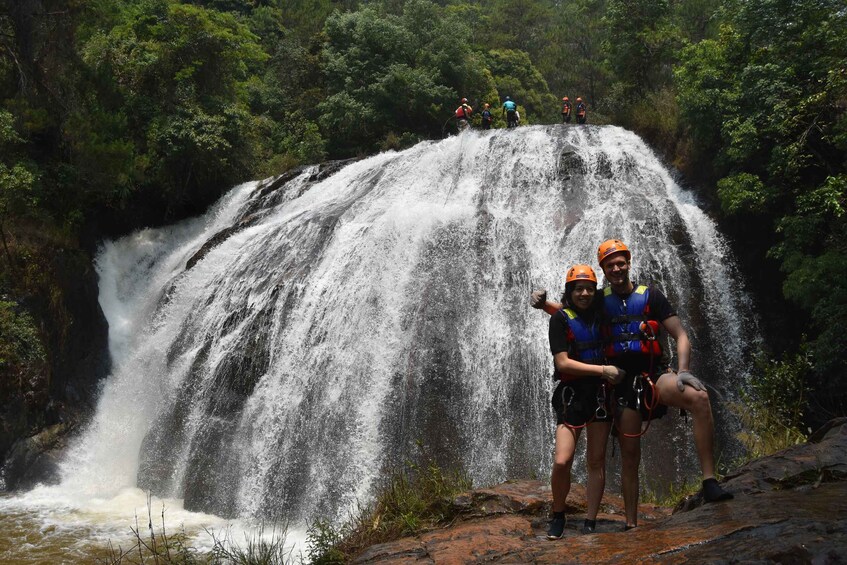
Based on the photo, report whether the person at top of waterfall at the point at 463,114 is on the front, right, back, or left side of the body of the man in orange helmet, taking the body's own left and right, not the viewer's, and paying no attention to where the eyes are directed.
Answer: back

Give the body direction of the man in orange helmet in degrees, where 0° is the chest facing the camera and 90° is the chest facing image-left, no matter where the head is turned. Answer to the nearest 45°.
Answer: approximately 0°
